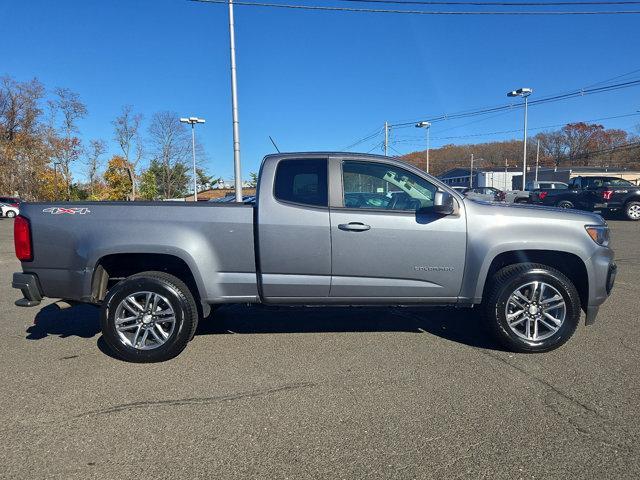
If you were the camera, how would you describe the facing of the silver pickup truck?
facing to the right of the viewer

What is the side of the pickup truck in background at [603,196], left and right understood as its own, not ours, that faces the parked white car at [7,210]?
back

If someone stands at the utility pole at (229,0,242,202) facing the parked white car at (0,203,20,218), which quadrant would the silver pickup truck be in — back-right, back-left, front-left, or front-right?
back-left

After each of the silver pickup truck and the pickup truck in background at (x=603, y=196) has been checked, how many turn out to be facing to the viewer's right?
2

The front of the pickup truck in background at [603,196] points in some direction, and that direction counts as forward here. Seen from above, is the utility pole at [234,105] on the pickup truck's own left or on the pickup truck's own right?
on the pickup truck's own right

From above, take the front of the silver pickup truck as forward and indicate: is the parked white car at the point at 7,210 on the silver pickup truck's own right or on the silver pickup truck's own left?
on the silver pickup truck's own left

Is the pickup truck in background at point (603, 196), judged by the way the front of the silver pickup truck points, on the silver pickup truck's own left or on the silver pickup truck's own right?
on the silver pickup truck's own left

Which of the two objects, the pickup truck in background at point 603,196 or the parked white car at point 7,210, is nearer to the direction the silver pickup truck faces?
the pickup truck in background

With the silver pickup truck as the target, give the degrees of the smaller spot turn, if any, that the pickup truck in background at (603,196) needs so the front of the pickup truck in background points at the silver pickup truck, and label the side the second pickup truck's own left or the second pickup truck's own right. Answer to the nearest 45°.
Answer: approximately 90° to the second pickup truck's own right

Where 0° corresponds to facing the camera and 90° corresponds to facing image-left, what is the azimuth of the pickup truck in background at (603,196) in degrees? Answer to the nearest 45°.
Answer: approximately 270°
